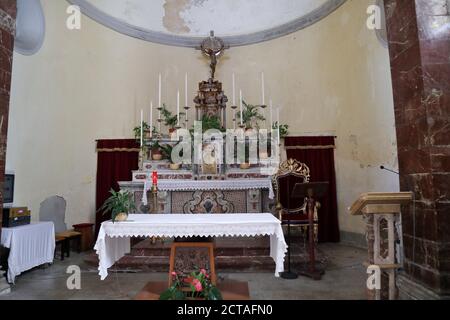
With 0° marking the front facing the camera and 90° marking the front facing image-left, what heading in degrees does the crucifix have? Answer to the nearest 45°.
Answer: approximately 0°

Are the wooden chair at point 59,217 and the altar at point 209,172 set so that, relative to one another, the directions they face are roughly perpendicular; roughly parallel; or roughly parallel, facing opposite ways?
roughly perpendicular

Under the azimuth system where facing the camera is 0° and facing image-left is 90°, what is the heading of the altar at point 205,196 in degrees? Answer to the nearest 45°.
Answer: approximately 0°

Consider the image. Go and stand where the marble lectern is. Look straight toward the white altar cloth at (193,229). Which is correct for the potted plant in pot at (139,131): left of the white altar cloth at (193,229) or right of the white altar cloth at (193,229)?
right

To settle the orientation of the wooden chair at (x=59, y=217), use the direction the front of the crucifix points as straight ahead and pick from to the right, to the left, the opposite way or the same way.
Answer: to the left

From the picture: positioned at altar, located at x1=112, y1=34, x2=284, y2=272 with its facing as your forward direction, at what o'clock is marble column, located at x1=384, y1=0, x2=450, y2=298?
The marble column is roughly at 11 o'clock from the altar.

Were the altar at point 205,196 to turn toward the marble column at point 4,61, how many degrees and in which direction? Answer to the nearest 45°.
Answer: approximately 45° to its right
